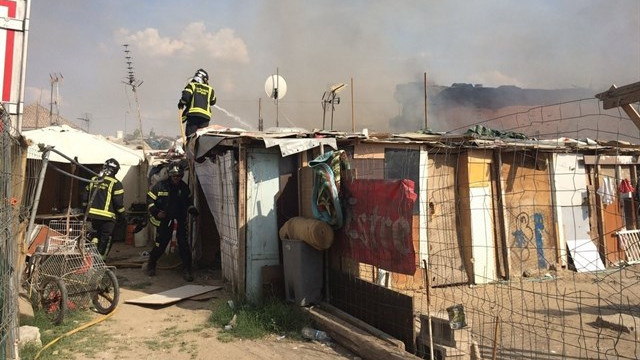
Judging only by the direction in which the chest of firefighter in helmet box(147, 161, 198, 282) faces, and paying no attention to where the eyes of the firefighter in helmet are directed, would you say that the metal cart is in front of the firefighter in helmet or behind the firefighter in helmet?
in front

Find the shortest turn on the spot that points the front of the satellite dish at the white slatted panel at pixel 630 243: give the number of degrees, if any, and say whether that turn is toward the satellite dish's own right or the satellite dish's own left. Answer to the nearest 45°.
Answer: approximately 90° to the satellite dish's own left

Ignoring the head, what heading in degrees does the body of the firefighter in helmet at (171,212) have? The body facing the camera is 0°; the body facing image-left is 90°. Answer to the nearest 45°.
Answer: approximately 0°

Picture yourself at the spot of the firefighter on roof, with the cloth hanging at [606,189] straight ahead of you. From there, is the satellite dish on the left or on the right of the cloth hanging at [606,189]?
left

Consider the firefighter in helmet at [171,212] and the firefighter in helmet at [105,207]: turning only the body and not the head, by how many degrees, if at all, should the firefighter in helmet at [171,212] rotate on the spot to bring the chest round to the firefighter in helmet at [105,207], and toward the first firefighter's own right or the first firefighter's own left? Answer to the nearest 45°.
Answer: approximately 90° to the first firefighter's own right

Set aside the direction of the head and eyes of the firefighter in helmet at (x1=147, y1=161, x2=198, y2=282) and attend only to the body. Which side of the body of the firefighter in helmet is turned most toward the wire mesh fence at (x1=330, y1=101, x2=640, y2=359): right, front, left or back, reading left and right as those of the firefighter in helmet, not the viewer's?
left

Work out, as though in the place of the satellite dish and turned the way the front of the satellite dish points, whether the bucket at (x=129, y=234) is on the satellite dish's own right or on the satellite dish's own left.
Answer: on the satellite dish's own right

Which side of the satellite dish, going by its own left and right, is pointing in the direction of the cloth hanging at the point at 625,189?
left

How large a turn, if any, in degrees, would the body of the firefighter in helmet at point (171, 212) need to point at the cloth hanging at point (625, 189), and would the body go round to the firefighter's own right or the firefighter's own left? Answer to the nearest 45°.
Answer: approximately 90° to the firefighter's own left

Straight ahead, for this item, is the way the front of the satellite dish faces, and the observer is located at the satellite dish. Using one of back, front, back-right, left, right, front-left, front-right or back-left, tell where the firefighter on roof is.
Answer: front-right
